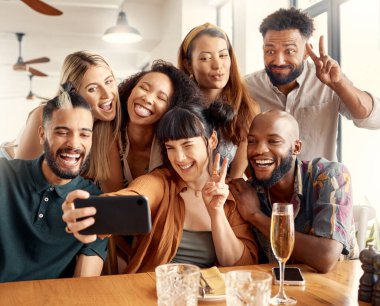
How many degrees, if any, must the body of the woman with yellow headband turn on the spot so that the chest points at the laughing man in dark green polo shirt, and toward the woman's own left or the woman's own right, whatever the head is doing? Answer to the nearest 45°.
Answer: approximately 45° to the woman's own right

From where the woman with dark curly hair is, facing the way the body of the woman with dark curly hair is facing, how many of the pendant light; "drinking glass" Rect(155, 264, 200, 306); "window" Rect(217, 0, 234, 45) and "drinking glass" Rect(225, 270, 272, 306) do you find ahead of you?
2

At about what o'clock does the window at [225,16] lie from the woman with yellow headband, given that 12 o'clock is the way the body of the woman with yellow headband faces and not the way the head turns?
The window is roughly at 6 o'clock from the woman with yellow headband.

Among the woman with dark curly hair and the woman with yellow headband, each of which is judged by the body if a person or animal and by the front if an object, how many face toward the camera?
2

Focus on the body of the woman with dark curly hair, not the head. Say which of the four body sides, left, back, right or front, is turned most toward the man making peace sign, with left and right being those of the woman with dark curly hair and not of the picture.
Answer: left

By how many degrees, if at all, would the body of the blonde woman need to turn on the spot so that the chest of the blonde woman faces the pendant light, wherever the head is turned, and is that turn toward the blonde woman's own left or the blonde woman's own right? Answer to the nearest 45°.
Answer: approximately 135° to the blonde woman's own left

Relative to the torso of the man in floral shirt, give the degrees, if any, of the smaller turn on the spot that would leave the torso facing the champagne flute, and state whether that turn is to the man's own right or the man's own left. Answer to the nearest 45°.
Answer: approximately 45° to the man's own left

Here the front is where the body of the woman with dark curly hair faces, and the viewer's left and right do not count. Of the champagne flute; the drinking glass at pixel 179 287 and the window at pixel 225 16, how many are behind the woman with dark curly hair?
1

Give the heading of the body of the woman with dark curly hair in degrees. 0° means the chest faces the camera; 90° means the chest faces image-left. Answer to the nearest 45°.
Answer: approximately 0°

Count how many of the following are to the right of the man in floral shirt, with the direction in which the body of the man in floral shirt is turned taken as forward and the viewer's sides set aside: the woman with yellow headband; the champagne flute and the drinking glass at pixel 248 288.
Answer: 1

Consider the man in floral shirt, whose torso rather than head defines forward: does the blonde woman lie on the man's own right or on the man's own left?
on the man's own right

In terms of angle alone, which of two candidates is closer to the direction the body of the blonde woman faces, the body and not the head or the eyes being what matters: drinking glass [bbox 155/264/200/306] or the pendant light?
the drinking glass

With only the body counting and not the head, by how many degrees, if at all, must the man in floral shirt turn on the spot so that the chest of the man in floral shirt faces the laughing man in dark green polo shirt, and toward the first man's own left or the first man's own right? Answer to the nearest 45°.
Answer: approximately 45° to the first man's own right
